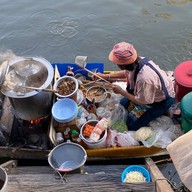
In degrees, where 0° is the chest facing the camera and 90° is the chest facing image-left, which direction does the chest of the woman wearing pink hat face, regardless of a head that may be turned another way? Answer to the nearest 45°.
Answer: approximately 90°

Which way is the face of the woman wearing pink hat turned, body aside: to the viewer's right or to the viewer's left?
to the viewer's left

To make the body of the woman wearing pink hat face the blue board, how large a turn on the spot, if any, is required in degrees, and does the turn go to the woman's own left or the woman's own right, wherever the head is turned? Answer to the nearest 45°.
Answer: approximately 45° to the woman's own right

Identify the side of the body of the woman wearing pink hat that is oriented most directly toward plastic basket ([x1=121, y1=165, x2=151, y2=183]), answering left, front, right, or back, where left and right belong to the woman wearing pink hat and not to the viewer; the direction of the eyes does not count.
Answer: left

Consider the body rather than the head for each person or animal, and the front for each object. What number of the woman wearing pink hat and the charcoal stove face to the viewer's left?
1

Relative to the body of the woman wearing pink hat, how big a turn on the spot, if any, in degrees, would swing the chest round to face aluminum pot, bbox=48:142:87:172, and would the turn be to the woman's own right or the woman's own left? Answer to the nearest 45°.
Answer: approximately 45° to the woman's own left
